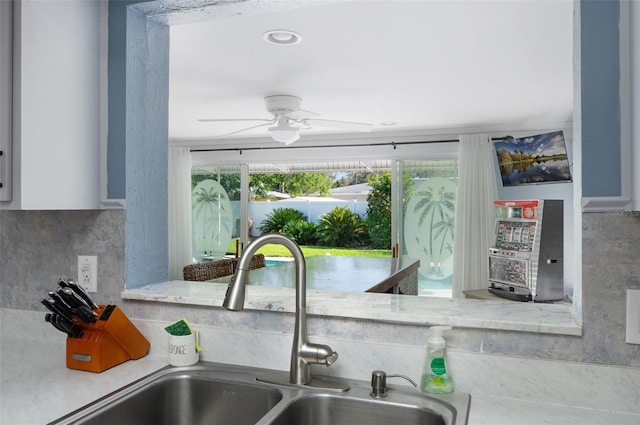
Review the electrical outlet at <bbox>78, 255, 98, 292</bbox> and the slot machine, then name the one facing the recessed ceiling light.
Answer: the slot machine

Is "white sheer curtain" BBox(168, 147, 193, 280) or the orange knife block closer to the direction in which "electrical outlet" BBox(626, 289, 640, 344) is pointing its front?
the orange knife block

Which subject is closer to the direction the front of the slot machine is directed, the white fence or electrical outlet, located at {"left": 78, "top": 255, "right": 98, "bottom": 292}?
the electrical outlet

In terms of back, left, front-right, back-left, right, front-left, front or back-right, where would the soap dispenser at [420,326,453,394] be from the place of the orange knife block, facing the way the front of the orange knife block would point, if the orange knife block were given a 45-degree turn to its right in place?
back-left

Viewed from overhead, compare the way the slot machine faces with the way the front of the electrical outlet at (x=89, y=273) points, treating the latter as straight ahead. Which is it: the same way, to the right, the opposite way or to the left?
to the right

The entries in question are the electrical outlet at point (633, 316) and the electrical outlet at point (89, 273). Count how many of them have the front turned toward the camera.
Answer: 2

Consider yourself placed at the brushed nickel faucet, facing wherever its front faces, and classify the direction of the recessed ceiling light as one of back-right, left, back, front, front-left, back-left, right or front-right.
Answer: back-right

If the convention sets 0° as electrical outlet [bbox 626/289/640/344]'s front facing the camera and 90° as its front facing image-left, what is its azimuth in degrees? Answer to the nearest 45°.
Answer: approximately 0°

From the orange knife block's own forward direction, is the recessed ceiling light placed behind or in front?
behind

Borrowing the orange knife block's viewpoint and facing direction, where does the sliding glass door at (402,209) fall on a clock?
The sliding glass door is roughly at 6 o'clock from the orange knife block.

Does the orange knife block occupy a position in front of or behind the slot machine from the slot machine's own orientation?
in front

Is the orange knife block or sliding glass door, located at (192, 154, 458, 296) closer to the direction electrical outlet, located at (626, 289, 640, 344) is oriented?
the orange knife block

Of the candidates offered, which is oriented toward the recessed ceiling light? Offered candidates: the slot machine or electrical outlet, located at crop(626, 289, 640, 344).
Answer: the slot machine

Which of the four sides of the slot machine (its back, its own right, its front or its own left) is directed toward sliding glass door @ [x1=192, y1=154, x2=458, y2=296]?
right

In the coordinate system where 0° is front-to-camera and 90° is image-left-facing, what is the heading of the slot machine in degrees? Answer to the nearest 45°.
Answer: approximately 45°

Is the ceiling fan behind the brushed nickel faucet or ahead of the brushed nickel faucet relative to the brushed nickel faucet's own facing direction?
behind

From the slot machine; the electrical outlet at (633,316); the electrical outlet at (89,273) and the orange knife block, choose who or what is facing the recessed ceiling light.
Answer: the slot machine
